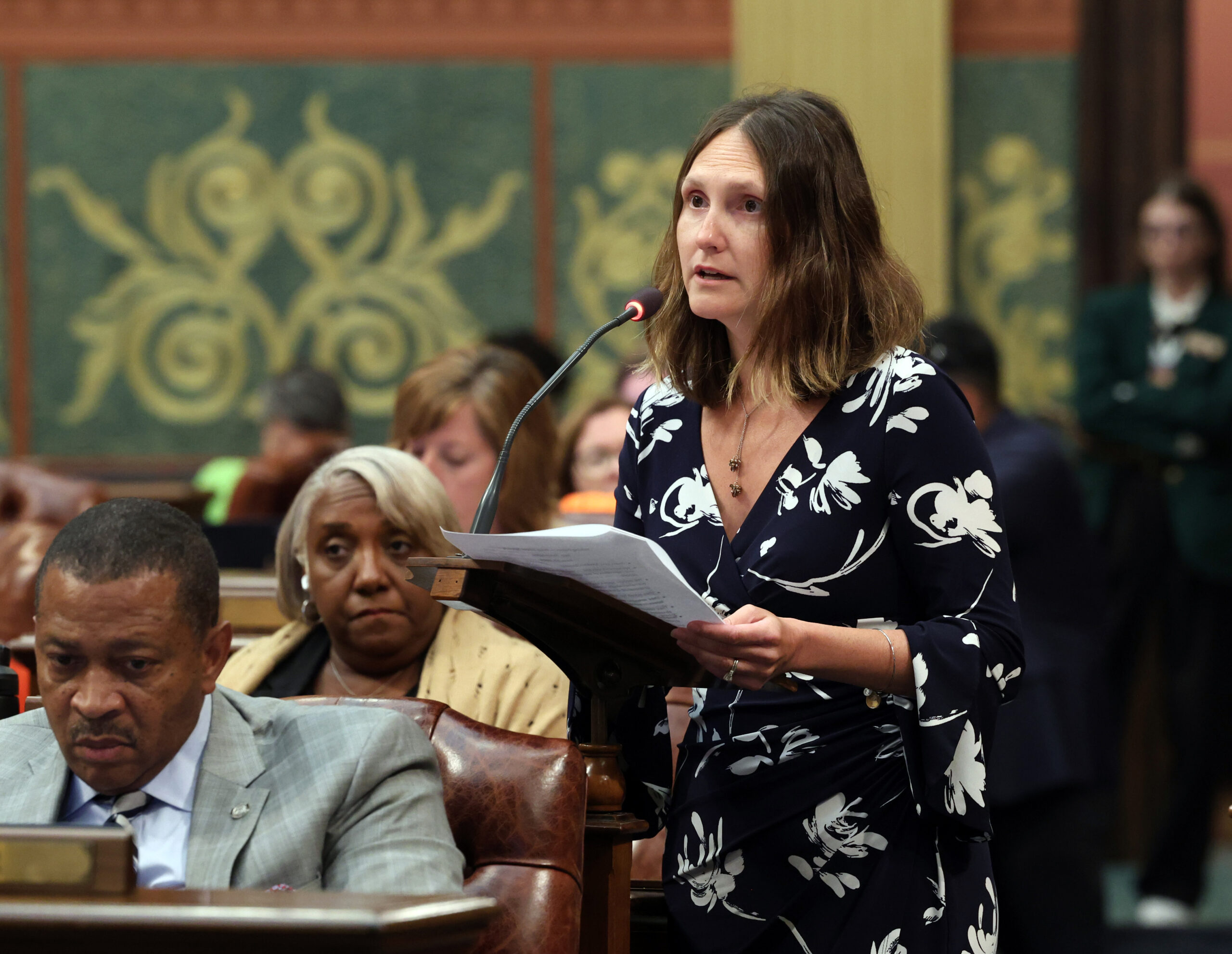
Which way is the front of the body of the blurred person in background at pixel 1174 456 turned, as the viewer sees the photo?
toward the camera

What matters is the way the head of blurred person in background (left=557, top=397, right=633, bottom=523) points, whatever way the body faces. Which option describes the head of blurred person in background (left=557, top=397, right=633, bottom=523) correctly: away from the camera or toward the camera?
toward the camera

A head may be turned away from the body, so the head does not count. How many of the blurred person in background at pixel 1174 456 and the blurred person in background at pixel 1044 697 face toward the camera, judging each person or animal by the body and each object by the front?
1

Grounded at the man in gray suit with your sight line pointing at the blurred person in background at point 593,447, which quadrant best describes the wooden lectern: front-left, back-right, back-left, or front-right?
front-right

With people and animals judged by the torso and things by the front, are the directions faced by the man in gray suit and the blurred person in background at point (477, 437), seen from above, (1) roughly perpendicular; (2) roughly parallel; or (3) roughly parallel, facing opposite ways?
roughly parallel

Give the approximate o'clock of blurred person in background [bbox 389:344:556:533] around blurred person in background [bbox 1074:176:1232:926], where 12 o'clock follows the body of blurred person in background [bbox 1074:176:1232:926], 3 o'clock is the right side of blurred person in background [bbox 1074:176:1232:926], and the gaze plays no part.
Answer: blurred person in background [bbox 389:344:556:533] is roughly at 1 o'clock from blurred person in background [bbox 1074:176:1232:926].

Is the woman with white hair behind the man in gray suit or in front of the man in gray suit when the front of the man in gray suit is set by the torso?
behind

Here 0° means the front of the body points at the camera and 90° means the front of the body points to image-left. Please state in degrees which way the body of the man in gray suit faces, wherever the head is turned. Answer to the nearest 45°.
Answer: approximately 45°

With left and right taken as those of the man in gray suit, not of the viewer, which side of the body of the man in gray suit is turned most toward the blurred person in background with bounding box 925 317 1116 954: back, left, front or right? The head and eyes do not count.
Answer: back

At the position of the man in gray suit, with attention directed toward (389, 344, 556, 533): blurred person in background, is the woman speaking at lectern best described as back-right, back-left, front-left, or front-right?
front-right

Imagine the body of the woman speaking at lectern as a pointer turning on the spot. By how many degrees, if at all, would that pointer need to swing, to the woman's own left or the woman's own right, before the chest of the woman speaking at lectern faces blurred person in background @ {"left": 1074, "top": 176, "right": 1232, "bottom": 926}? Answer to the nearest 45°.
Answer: approximately 135° to the woman's own right

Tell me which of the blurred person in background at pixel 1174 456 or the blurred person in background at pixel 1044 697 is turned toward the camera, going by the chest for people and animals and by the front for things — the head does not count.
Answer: the blurred person in background at pixel 1174 456

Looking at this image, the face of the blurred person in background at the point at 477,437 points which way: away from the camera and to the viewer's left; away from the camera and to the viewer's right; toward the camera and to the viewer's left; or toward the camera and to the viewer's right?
toward the camera and to the viewer's left

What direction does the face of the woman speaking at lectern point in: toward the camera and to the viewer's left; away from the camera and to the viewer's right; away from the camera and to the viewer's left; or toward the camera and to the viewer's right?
toward the camera and to the viewer's left

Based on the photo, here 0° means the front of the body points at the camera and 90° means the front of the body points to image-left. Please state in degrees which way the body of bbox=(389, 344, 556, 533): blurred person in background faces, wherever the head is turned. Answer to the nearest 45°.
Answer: approximately 45°

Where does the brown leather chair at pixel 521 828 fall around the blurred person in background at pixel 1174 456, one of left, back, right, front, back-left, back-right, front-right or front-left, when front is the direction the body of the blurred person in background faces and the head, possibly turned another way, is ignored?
front
